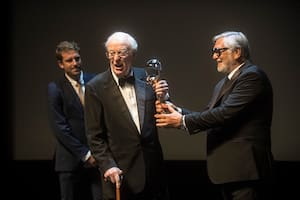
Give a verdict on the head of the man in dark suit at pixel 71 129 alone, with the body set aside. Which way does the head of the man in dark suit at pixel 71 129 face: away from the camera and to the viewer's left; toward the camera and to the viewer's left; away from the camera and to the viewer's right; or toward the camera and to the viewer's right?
toward the camera and to the viewer's right

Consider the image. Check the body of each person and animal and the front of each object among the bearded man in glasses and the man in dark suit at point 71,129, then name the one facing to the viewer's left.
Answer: the bearded man in glasses

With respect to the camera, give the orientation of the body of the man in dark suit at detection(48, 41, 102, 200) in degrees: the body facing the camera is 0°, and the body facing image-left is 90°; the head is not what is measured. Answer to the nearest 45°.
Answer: approximately 315°

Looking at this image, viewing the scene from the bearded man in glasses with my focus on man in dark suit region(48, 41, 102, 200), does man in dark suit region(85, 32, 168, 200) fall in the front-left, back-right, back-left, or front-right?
front-left

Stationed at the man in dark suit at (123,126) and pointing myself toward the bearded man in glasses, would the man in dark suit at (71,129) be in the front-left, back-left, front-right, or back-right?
back-left

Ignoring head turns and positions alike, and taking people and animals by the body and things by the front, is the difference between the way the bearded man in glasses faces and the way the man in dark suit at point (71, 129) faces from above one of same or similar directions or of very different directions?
very different directions

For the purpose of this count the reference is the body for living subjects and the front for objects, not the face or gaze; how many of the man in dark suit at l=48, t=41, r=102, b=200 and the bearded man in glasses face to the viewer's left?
1

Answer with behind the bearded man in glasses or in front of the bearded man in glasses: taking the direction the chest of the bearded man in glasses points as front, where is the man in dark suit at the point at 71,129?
in front

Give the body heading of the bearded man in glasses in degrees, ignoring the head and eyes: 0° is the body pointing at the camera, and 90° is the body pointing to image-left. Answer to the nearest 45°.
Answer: approximately 90°

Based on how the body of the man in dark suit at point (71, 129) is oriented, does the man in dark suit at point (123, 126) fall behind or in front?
in front

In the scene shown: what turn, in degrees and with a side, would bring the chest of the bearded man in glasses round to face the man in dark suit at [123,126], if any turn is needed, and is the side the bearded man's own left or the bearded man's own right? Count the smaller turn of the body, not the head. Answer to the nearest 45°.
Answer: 0° — they already face them

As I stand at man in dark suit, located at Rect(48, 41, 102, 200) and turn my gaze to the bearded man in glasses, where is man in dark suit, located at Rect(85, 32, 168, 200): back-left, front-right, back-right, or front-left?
front-right

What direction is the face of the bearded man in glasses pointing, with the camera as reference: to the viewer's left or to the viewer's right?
to the viewer's left

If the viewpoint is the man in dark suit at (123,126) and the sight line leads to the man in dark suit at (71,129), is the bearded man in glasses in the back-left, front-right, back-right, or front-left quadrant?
back-right
